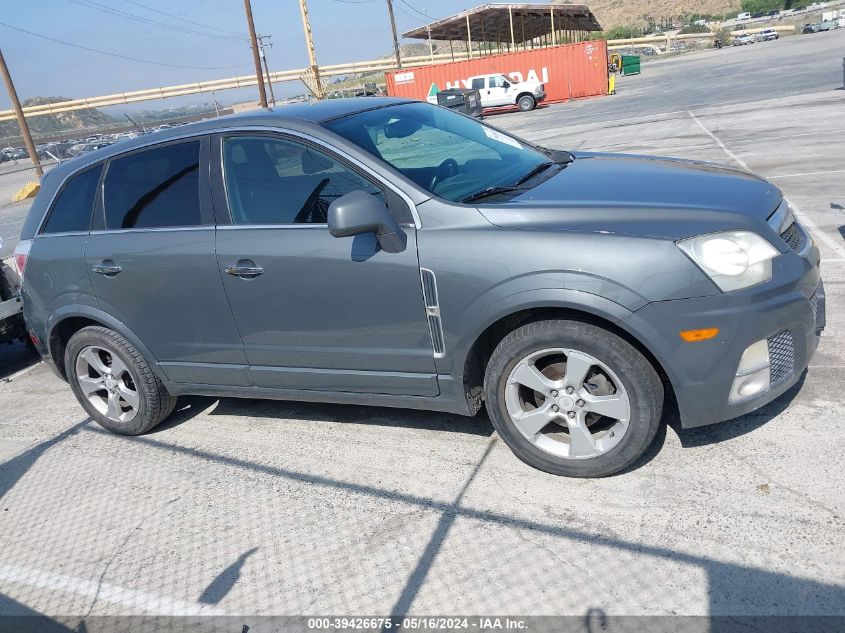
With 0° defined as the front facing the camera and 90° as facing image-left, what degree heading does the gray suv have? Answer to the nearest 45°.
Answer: approximately 315°

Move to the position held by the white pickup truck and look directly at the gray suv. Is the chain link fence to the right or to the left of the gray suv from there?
right

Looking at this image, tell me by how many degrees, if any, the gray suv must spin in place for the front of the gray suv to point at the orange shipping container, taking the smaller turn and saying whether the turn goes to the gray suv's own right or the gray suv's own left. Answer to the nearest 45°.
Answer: approximately 135° to the gray suv's own left

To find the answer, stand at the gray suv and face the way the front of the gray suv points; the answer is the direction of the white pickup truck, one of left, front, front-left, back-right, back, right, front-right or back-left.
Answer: back-left

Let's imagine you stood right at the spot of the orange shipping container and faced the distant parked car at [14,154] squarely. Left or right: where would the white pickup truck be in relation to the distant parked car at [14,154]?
left

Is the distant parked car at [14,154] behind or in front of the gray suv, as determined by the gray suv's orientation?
behind

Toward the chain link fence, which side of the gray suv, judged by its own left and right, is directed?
back
